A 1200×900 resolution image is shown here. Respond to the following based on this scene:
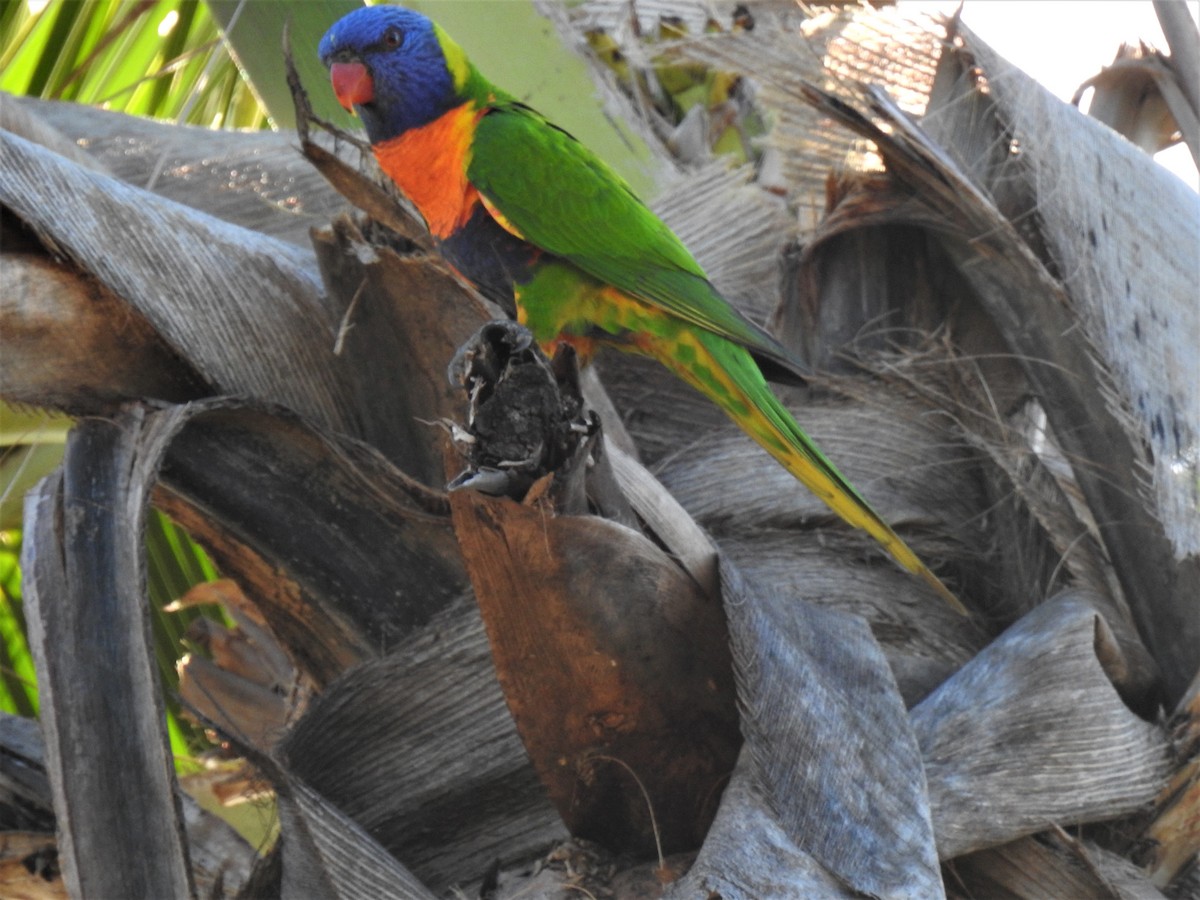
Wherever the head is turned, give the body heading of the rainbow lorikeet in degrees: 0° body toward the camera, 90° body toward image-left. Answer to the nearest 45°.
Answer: approximately 90°
